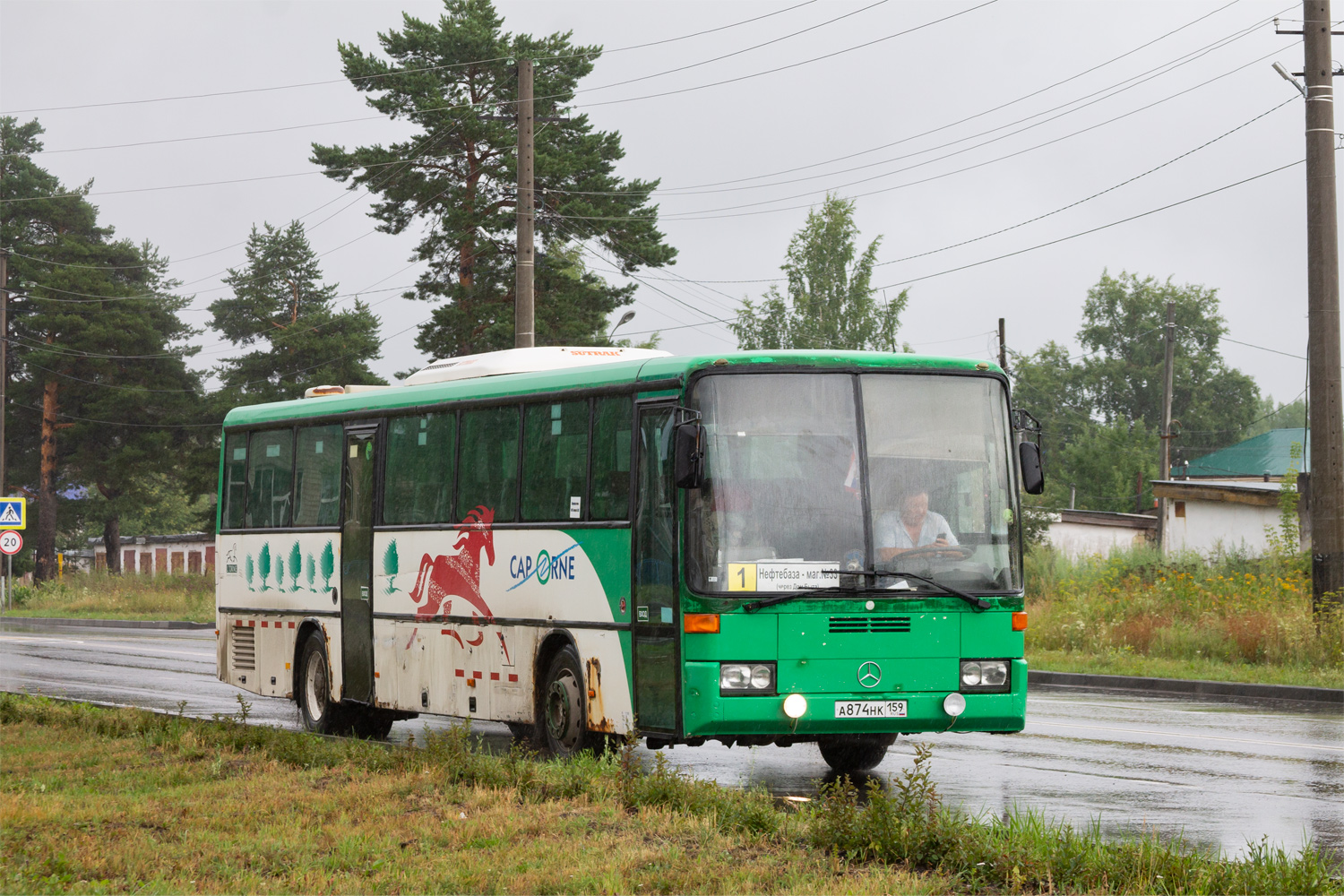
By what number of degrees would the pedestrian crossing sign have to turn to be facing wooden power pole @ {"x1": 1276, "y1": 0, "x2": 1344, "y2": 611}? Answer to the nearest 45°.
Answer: approximately 45° to its left

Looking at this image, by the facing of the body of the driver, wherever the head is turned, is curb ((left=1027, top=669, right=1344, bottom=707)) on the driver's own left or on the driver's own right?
on the driver's own left

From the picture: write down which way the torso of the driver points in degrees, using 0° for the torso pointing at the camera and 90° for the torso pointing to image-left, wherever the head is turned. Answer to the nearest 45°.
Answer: approximately 315°

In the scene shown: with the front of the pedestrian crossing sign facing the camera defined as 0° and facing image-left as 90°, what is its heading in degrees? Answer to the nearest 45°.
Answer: approximately 0°

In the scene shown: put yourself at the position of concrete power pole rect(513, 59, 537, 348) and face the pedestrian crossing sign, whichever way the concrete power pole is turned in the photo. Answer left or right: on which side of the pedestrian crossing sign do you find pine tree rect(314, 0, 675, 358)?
right

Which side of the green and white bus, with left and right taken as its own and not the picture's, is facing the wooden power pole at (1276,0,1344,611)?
left

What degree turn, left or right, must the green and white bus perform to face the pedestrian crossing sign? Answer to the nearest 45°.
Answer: approximately 180°

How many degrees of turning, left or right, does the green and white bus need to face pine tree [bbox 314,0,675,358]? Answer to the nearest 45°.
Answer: approximately 135° to its left

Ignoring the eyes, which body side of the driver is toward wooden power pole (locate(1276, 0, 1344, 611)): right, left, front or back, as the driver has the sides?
left

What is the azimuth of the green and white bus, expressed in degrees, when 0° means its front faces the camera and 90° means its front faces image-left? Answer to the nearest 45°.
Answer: approximately 315°
